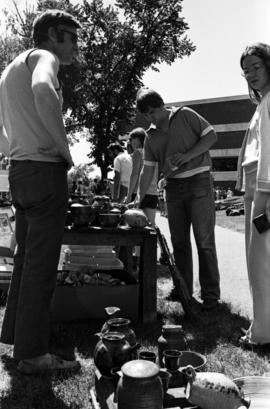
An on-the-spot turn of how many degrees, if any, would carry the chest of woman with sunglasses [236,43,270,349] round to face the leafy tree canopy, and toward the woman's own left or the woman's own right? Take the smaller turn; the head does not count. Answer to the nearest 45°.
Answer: approximately 135° to the woman's own right

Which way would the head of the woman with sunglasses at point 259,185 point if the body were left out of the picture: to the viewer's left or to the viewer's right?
to the viewer's left

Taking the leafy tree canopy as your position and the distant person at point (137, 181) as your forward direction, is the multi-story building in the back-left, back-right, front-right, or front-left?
back-left

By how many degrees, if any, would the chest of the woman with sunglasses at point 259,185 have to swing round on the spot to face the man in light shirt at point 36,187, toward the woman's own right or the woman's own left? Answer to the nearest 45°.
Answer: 0° — they already face them

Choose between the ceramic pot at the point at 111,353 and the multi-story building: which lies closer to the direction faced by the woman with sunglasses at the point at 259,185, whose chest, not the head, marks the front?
the ceramic pot

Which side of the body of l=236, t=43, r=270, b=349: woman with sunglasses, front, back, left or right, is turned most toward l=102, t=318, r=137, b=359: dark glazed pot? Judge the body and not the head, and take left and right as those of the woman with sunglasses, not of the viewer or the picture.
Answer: front

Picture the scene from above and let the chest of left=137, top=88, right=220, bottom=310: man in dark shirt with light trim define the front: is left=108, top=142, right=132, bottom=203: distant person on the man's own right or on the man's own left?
on the man's own right

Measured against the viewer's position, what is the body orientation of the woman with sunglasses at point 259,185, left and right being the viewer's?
facing the viewer and to the left of the viewer

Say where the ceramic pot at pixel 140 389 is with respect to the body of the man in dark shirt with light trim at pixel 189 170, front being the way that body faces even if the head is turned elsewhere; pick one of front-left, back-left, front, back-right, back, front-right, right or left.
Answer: front-left

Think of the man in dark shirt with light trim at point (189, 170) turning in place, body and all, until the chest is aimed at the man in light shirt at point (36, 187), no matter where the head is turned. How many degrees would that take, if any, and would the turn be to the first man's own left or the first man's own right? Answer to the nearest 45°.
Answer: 0° — they already face them
